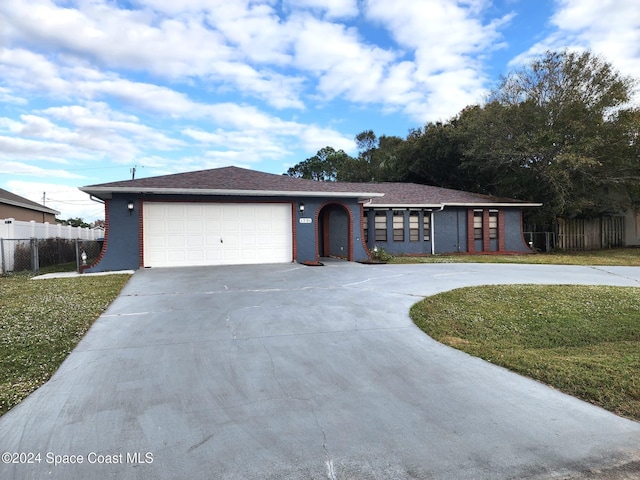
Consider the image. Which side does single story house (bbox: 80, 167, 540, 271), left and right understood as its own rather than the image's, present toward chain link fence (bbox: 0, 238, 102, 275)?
right

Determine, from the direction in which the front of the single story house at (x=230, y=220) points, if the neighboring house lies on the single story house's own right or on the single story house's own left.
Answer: on the single story house's own right

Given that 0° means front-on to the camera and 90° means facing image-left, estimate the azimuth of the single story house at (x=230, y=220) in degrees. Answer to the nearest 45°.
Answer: approximately 0°

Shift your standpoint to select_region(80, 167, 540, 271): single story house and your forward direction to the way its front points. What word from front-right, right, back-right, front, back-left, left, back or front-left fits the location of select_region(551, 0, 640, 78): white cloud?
left

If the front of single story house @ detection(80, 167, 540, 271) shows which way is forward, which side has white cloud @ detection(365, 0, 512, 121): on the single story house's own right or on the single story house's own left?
on the single story house's own left

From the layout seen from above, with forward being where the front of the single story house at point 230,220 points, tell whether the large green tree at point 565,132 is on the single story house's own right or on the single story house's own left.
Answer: on the single story house's own left

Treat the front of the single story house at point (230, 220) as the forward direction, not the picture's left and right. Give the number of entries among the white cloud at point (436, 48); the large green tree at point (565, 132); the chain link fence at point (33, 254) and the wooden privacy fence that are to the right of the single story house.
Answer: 1
